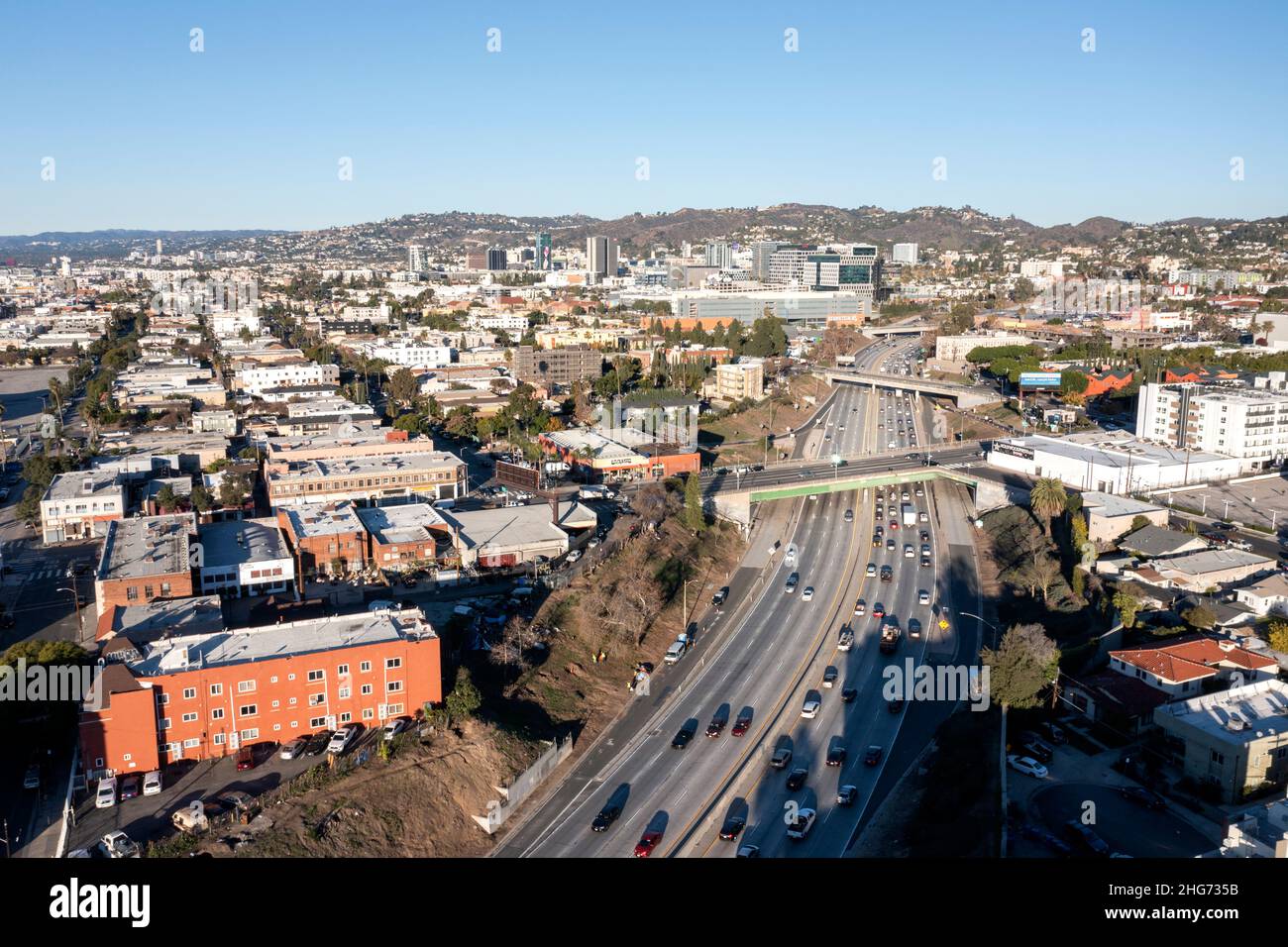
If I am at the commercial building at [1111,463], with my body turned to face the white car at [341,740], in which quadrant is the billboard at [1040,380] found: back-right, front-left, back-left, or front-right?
back-right

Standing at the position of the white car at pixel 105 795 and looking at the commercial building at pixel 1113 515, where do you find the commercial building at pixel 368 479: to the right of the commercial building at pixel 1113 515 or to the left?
left

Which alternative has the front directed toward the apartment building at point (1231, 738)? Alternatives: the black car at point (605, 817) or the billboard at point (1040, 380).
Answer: the billboard

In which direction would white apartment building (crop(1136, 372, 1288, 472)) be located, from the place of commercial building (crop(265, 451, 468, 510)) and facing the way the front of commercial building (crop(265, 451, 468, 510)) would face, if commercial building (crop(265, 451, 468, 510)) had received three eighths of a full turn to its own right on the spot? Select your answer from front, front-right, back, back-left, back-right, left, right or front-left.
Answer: back-right

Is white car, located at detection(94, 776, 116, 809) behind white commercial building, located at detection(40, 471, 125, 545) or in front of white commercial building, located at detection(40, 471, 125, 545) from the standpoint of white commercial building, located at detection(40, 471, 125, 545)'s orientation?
in front

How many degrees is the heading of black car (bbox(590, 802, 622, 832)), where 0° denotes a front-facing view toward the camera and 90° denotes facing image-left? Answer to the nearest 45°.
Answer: approximately 45°

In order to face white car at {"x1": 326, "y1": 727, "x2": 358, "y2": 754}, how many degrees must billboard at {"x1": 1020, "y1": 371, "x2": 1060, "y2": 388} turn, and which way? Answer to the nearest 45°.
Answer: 0° — it already faces it

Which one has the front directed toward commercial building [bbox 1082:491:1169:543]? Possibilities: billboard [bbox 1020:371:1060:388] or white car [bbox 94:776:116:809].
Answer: the billboard

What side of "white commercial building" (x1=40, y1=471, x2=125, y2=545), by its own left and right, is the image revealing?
front

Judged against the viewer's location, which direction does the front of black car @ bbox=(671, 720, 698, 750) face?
facing the viewer and to the left of the viewer
